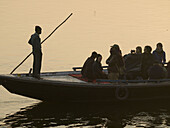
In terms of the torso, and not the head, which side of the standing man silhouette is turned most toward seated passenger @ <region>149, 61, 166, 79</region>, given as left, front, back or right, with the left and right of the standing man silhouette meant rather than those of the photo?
front

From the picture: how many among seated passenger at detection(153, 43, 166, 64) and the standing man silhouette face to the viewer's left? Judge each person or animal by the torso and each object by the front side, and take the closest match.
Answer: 0

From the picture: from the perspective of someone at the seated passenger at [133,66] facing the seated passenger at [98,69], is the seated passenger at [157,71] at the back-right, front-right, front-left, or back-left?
back-left

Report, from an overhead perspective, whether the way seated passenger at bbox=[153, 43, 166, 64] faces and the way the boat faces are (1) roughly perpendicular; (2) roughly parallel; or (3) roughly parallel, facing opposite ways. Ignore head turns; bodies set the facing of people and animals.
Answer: roughly perpendicular

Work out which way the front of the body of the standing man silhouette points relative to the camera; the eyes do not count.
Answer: to the viewer's right

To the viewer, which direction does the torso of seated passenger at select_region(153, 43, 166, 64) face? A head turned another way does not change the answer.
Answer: toward the camera
